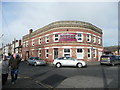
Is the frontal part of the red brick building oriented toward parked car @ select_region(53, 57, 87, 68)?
yes

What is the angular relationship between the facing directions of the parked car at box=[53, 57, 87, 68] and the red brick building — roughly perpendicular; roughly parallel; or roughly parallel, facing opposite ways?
roughly perpendicular

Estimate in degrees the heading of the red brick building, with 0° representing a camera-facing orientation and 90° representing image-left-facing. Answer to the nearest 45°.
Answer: approximately 0°
